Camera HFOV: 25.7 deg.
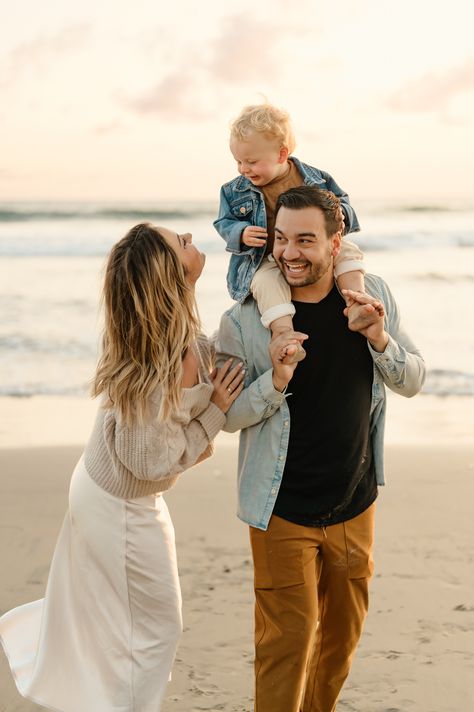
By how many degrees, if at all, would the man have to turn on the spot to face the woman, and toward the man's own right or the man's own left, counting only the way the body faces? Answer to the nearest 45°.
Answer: approximately 90° to the man's own right

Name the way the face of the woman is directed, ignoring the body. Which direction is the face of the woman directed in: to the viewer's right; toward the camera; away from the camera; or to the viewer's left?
to the viewer's right

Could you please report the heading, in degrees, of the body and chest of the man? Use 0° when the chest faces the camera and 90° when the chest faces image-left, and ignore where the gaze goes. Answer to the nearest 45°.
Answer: approximately 0°

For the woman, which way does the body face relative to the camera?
to the viewer's right

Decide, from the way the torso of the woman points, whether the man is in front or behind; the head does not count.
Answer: in front

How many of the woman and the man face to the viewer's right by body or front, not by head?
1

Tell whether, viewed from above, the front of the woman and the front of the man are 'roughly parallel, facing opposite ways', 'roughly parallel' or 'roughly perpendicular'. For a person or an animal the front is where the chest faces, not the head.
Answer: roughly perpendicular
